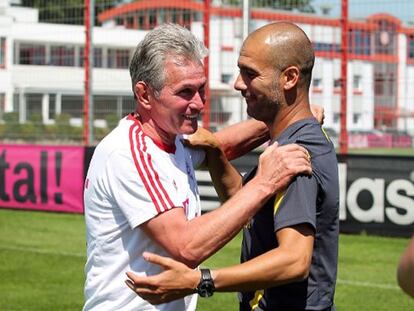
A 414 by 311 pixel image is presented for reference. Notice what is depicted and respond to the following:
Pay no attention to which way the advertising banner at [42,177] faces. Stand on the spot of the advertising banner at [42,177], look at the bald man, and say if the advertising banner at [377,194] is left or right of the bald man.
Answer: left

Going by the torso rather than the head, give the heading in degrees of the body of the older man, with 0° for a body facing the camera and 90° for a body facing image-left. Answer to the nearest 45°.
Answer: approximately 270°

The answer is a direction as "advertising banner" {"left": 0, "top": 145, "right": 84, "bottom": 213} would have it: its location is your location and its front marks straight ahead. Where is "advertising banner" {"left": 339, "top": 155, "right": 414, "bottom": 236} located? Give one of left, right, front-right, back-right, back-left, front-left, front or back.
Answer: front-left

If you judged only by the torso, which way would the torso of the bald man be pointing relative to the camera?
to the viewer's left

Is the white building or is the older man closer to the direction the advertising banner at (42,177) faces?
the older man

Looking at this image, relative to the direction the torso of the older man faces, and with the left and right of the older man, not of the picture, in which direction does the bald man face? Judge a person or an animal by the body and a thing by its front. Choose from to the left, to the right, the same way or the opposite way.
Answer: the opposite way

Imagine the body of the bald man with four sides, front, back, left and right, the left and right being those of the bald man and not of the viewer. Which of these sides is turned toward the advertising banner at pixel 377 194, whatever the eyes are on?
right

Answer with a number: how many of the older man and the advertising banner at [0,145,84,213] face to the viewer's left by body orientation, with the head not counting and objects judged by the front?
0

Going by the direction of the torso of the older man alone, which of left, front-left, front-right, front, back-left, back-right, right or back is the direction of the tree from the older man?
left

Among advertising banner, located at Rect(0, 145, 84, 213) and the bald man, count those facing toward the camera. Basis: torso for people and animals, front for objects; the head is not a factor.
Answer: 1

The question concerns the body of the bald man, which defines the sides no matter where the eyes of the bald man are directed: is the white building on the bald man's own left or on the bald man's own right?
on the bald man's own right

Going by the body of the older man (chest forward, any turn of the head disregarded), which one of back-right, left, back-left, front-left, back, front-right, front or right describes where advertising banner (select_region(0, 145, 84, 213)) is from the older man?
left
